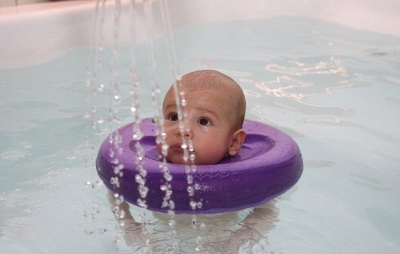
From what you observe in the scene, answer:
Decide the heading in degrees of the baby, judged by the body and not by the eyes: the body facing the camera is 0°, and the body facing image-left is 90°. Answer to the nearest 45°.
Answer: approximately 45°
